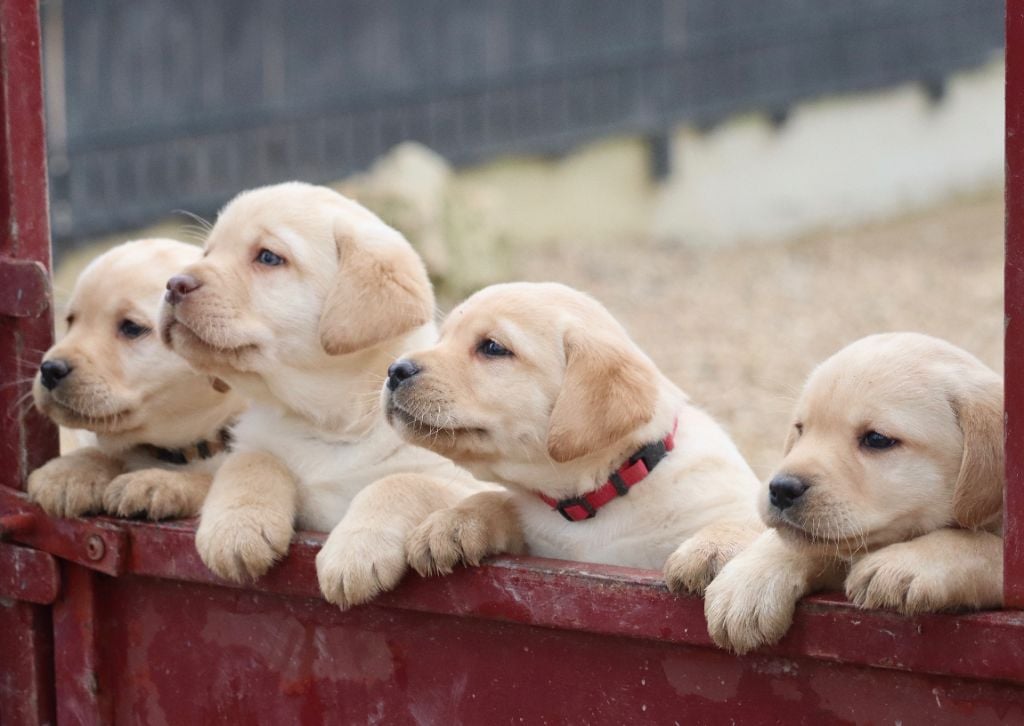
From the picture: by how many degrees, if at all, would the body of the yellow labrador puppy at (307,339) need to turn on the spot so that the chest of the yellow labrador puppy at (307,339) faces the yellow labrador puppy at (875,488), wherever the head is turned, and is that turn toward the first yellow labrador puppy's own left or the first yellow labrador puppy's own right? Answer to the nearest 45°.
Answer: approximately 90° to the first yellow labrador puppy's own left

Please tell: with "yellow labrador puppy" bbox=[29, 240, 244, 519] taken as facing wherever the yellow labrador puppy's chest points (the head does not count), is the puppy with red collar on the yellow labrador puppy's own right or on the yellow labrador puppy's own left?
on the yellow labrador puppy's own left

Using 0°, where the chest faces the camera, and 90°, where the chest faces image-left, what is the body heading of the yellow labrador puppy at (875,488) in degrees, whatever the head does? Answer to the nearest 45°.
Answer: approximately 45°

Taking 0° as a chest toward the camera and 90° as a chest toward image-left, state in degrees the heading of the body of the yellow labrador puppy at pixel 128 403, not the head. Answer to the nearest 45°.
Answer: approximately 45°
